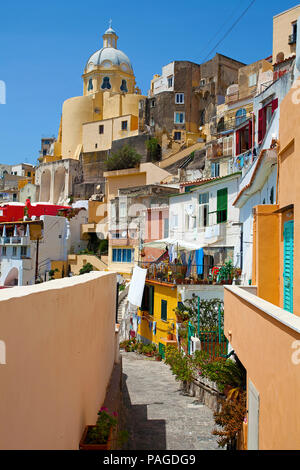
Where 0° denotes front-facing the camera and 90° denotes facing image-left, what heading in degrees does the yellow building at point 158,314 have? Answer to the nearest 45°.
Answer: approximately 45°

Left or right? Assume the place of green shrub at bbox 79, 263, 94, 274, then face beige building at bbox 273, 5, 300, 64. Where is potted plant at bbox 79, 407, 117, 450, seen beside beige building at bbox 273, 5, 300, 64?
right

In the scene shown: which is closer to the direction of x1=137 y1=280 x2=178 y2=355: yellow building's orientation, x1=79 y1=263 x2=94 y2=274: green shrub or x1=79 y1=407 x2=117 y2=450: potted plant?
the potted plant
